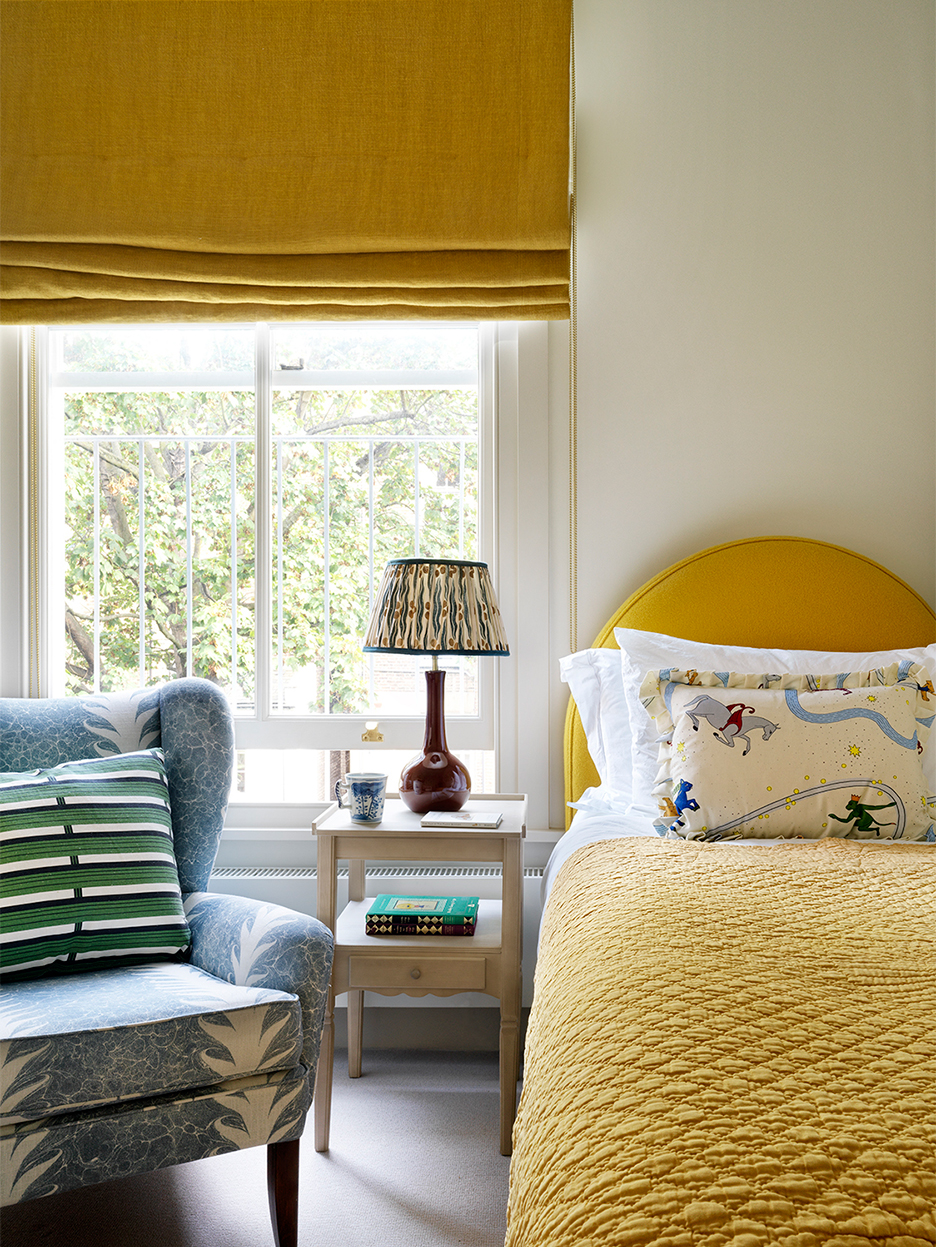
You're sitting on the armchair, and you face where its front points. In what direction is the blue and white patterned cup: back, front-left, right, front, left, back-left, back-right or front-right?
left

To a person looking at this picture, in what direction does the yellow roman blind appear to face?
facing the viewer

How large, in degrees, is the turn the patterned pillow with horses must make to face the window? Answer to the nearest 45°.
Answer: approximately 90° to its right

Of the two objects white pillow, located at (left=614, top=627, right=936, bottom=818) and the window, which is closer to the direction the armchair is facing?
the white pillow

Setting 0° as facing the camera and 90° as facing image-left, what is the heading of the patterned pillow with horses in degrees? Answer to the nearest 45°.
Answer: approximately 0°

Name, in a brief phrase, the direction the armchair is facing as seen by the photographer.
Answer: facing the viewer and to the right of the viewer

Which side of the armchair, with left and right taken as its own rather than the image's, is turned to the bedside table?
left

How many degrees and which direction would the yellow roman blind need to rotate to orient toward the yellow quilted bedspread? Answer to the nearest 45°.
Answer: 0° — it already faces it

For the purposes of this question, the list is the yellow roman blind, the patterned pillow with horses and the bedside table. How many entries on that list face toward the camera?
3

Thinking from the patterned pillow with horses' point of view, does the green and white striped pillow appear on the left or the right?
on its right
